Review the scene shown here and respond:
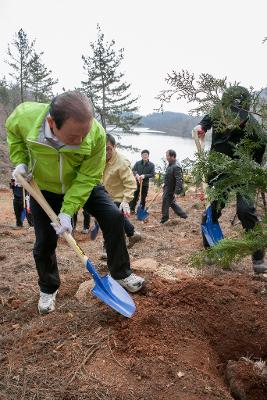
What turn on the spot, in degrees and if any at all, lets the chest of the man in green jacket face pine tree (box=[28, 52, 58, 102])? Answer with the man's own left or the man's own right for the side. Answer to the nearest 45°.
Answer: approximately 135° to the man's own left

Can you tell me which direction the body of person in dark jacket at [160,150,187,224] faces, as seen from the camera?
to the viewer's left

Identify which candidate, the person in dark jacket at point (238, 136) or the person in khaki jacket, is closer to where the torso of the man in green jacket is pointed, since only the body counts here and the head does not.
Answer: the person in dark jacket

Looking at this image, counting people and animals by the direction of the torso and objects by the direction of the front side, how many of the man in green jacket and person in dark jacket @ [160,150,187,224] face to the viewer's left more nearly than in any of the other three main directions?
1

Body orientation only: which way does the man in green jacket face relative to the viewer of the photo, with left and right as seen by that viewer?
facing the viewer and to the right of the viewer

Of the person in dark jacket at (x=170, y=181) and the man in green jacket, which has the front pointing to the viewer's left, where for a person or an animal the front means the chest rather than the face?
the person in dark jacket

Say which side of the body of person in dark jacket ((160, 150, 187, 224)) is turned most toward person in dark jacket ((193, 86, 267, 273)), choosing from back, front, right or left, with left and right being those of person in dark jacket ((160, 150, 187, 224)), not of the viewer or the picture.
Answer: left
